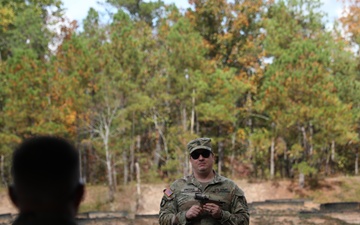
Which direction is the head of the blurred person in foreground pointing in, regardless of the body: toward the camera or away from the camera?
away from the camera

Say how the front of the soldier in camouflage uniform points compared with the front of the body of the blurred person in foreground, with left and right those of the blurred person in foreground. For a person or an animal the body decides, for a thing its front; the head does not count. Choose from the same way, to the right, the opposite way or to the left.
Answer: the opposite way

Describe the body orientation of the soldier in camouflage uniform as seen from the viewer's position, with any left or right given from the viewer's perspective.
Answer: facing the viewer

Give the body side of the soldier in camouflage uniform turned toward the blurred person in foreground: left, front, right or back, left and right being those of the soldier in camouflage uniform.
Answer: front

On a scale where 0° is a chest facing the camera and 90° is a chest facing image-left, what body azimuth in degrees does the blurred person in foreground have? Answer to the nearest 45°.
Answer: approximately 180°

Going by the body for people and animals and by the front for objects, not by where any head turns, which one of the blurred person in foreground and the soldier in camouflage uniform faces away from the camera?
the blurred person in foreground

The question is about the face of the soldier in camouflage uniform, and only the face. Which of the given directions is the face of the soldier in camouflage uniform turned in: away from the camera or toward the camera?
toward the camera

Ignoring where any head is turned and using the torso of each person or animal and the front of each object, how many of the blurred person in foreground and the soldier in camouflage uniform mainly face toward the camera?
1

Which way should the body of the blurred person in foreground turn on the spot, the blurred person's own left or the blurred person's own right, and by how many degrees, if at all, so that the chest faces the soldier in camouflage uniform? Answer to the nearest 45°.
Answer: approximately 45° to the blurred person's own right
